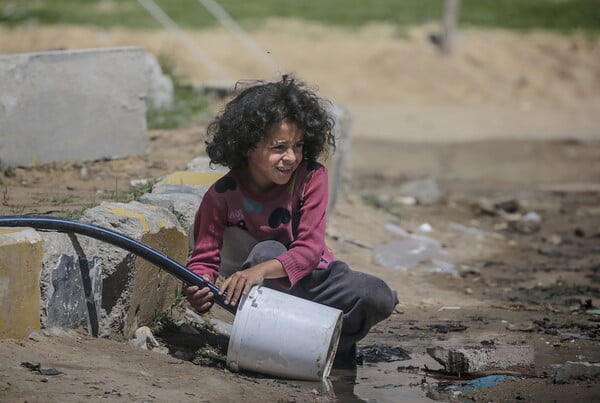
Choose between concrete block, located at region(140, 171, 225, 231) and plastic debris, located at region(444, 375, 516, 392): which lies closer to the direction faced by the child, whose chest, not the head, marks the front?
the plastic debris

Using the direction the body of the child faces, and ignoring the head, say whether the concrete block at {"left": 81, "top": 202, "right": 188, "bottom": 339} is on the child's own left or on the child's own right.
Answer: on the child's own right

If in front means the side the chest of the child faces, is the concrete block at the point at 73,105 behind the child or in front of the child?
behind

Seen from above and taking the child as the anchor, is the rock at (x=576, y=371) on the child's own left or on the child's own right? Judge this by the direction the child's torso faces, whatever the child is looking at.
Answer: on the child's own left

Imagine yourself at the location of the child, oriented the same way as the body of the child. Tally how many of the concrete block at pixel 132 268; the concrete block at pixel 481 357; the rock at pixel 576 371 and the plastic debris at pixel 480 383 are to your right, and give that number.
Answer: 1

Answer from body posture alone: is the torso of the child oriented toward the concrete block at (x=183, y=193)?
no

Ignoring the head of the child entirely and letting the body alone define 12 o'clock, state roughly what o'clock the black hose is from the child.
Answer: The black hose is roughly at 2 o'clock from the child.

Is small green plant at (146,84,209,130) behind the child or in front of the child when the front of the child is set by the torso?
behind

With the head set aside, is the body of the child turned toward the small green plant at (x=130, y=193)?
no

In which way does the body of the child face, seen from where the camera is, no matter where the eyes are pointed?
toward the camera

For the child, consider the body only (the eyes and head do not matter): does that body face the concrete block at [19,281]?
no

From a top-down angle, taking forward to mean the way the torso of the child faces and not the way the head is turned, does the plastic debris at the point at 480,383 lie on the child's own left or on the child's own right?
on the child's own left

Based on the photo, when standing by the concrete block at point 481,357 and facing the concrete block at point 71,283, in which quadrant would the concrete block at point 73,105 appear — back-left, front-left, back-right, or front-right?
front-right

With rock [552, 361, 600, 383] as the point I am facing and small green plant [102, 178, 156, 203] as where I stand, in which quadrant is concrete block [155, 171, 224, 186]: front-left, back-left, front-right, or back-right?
front-left

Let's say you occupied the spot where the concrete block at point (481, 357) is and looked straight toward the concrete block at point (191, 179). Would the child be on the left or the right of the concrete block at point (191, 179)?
left

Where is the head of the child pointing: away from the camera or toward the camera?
toward the camera

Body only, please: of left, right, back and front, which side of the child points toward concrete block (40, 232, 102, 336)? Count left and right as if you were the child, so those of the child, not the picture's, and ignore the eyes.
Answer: right
